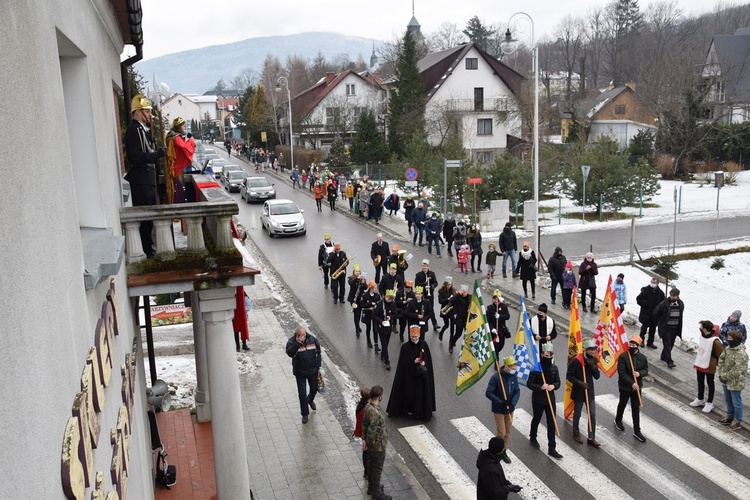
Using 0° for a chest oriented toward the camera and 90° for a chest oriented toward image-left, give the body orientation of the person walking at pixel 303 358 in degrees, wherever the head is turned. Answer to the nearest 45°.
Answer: approximately 0°

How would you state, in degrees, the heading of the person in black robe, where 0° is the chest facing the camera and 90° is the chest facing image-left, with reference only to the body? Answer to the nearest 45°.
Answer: approximately 0°

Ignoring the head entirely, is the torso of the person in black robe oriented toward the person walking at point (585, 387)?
no

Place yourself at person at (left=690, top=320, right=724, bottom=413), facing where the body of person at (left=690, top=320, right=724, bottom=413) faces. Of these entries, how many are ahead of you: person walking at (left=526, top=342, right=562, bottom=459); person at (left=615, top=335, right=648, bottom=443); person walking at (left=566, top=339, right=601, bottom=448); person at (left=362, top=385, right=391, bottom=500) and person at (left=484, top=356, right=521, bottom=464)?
5

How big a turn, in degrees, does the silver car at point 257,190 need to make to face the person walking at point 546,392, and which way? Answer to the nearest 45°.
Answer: approximately 45° to its right

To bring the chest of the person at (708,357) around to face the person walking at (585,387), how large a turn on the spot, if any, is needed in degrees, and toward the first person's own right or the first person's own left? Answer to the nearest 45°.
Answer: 0° — they already face them

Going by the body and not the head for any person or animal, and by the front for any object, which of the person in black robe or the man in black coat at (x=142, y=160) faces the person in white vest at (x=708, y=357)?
the man in black coat

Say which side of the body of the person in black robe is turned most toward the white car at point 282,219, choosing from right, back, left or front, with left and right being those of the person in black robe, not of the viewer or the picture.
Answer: back

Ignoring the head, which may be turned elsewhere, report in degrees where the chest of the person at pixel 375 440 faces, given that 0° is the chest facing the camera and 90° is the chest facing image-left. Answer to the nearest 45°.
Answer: approximately 270°

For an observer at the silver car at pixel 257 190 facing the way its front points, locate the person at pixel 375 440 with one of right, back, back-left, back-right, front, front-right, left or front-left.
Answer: front-right

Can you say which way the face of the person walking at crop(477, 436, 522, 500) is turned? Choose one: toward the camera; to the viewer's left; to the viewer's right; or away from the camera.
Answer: away from the camera

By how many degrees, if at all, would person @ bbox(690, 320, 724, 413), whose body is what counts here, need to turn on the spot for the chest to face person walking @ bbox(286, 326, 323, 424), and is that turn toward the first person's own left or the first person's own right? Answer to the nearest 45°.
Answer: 0° — they already face them

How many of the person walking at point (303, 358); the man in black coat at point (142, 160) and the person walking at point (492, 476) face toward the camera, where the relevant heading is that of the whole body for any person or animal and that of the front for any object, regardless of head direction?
1

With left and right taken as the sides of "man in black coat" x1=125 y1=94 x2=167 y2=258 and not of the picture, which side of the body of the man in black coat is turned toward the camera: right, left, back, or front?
right

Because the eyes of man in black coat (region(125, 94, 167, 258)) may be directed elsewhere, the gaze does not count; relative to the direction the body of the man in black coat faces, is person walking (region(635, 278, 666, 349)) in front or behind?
in front
